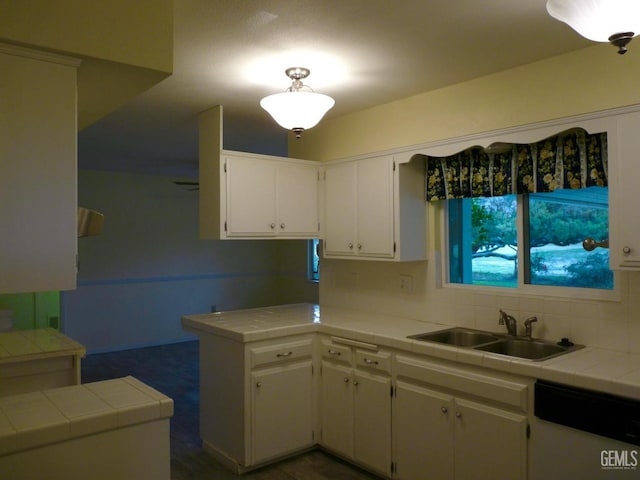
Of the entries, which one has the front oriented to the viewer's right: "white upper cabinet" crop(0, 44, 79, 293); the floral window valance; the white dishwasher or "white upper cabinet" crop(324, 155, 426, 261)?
"white upper cabinet" crop(0, 44, 79, 293)

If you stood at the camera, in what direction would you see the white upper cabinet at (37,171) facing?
facing to the right of the viewer

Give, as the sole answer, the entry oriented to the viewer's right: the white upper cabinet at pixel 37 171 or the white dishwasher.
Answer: the white upper cabinet

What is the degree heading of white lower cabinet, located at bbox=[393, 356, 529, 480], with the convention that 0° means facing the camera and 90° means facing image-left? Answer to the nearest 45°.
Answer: approximately 45°

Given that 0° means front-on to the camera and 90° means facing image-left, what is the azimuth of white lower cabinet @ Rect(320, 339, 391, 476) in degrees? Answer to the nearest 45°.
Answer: approximately 45°

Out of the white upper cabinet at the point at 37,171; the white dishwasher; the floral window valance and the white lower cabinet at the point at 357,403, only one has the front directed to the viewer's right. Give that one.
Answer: the white upper cabinet
